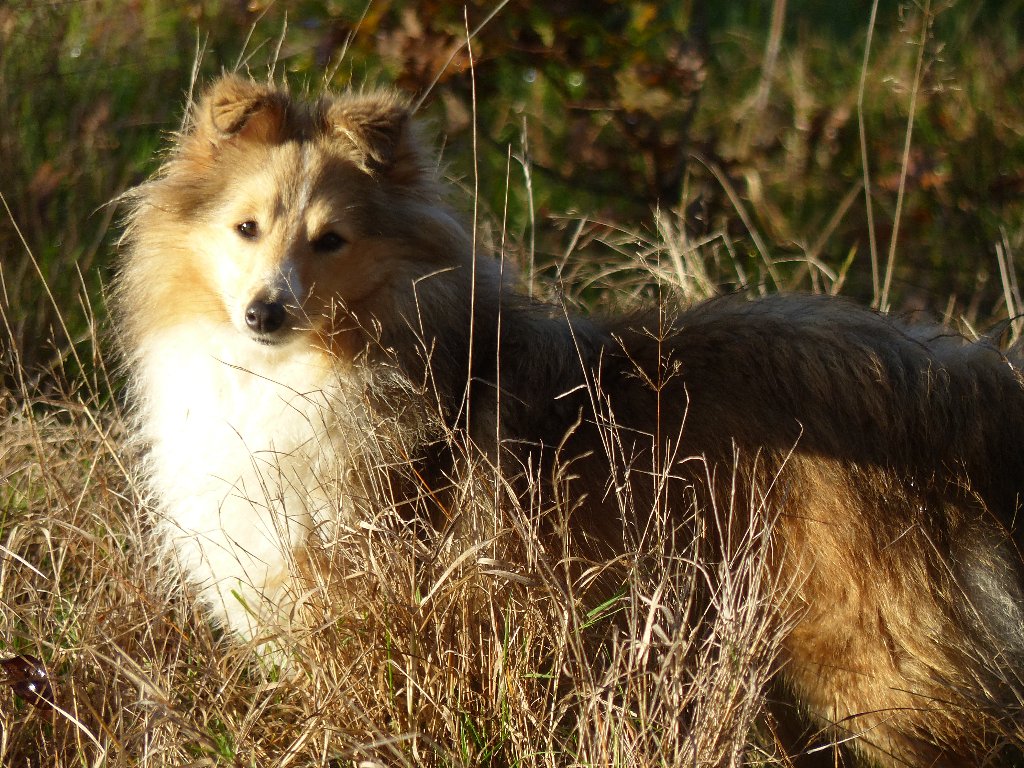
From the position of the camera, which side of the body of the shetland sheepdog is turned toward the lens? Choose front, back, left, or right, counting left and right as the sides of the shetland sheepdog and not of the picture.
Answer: left
